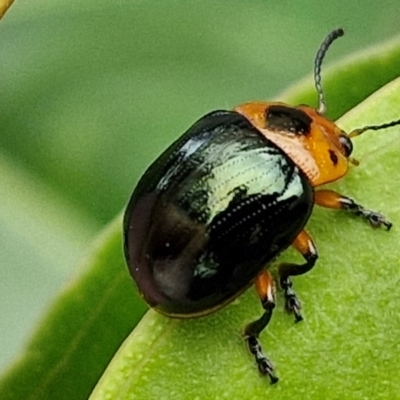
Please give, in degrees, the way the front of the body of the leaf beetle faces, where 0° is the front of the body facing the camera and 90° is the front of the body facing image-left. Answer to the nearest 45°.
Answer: approximately 225°
